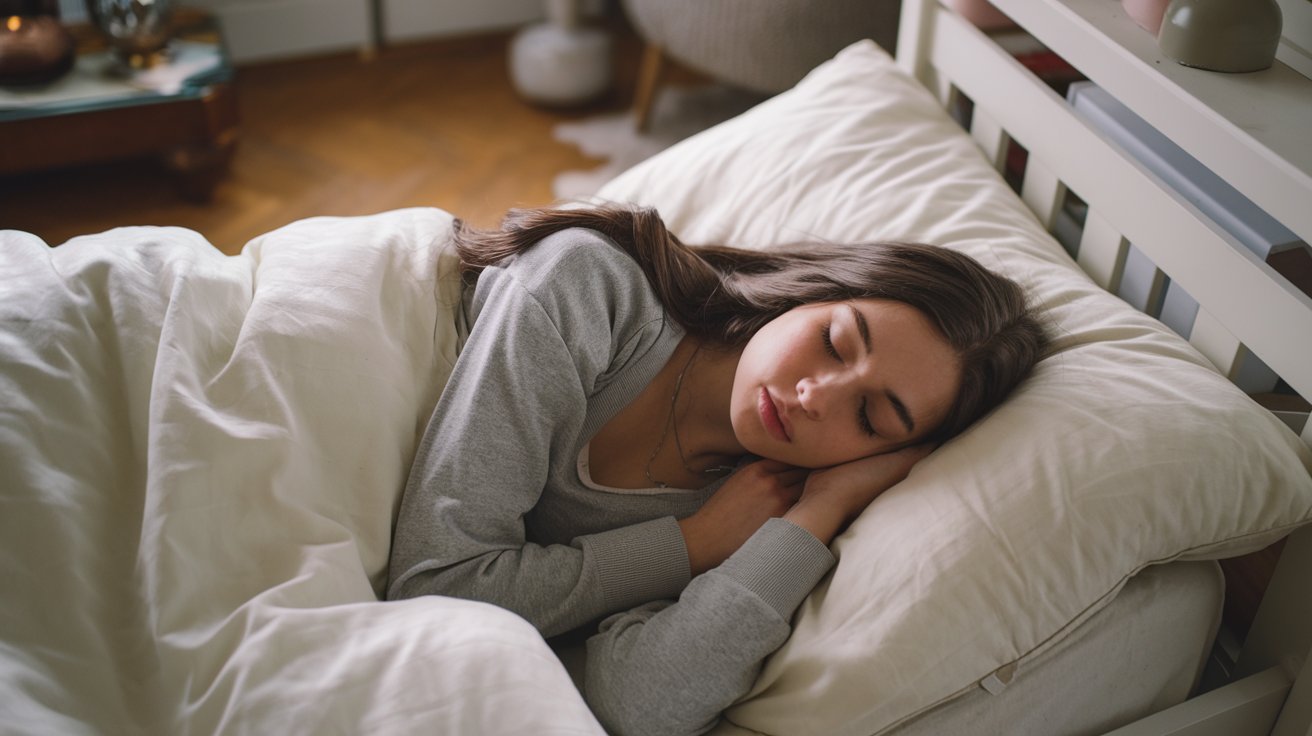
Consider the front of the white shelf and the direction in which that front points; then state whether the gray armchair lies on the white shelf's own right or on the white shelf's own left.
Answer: on the white shelf's own right

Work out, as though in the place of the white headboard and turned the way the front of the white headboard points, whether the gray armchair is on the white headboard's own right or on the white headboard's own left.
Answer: on the white headboard's own right

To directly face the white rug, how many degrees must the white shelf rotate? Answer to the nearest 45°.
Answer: approximately 90° to its right

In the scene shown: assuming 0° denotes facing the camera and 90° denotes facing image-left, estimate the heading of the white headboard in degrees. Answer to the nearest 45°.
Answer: approximately 45°
